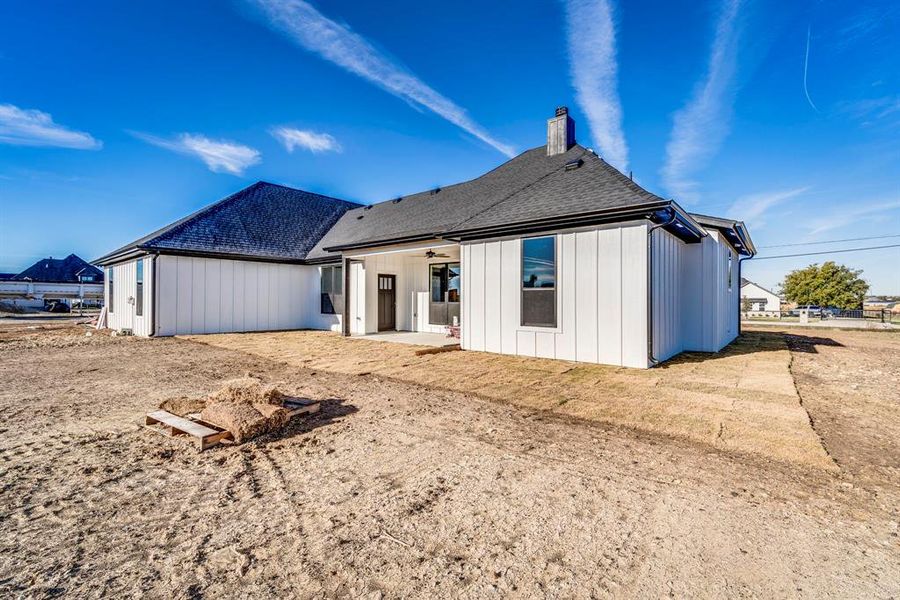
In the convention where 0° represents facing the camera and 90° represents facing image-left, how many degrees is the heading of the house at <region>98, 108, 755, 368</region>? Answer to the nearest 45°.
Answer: approximately 225°

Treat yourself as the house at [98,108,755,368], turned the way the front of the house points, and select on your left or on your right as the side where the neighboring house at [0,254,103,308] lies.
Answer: on your left

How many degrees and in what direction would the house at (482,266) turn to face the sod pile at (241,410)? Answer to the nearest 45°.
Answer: approximately 180°

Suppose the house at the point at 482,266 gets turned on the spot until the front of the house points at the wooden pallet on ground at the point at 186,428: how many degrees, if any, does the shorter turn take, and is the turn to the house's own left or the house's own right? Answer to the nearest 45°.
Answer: approximately 180°

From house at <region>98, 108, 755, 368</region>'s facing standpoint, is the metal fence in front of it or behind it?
in front

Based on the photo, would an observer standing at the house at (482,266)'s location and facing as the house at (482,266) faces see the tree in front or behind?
in front

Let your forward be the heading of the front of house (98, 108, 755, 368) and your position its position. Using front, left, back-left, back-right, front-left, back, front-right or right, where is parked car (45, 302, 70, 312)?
left

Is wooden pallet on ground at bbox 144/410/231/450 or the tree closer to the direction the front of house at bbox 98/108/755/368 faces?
the tree
